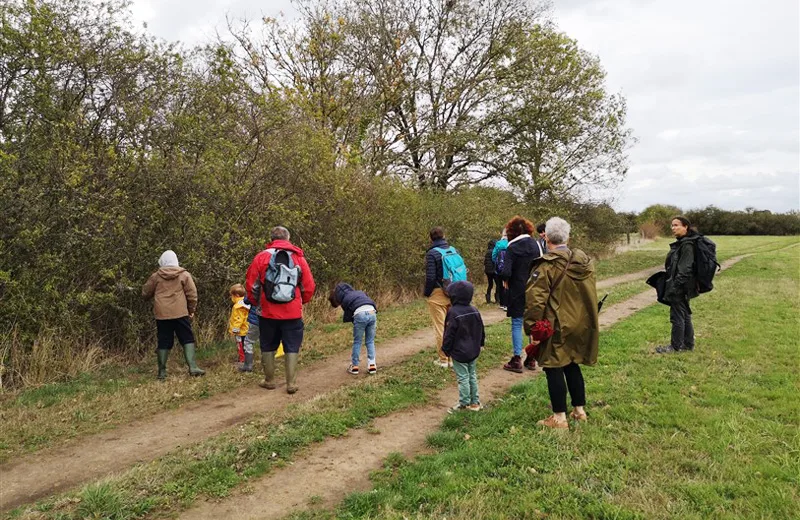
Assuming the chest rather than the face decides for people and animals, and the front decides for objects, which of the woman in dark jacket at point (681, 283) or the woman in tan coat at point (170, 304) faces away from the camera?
the woman in tan coat

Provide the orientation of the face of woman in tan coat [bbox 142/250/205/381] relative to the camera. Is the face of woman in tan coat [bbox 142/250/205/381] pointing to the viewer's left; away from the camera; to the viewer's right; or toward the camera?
away from the camera

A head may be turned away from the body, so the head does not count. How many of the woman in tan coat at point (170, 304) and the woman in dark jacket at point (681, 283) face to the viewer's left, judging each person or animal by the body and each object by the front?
1

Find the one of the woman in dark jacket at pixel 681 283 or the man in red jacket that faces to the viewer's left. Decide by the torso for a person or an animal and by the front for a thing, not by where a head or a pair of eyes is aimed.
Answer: the woman in dark jacket

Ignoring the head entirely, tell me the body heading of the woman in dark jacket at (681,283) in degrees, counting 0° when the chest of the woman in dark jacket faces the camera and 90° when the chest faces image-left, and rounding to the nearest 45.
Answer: approximately 90°

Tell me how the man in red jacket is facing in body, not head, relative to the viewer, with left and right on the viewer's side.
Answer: facing away from the viewer

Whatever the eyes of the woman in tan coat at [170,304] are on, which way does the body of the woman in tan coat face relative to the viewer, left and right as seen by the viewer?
facing away from the viewer

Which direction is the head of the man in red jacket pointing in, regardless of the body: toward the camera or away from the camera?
away from the camera

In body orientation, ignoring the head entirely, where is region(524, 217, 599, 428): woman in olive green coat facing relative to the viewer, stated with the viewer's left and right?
facing away from the viewer and to the left of the viewer

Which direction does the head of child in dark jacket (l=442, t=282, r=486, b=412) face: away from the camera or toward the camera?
away from the camera
